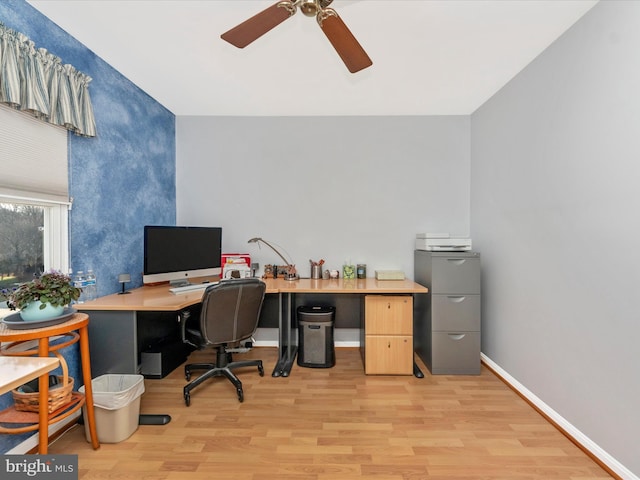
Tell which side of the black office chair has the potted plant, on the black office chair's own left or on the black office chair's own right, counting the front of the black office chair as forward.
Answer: on the black office chair's own left

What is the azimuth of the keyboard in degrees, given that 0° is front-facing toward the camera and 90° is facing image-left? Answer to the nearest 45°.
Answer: approximately 315°

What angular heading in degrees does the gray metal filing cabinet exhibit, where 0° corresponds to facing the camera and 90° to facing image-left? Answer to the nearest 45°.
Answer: approximately 0°

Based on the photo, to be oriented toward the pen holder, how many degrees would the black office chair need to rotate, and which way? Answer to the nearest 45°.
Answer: approximately 90° to its right

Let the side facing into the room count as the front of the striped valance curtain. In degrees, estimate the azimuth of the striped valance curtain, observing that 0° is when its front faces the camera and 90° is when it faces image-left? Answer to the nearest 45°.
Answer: approximately 315°

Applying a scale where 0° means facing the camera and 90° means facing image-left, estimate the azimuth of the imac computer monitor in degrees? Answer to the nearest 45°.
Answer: approximately 315°

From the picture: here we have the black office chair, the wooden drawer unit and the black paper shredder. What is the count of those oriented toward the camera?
2

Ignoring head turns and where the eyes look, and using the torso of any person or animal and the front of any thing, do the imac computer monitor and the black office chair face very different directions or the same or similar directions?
very different directions
